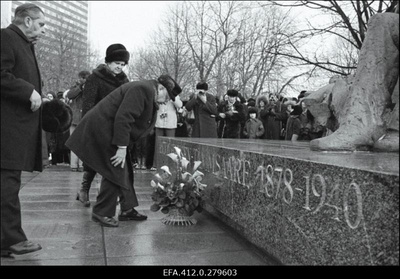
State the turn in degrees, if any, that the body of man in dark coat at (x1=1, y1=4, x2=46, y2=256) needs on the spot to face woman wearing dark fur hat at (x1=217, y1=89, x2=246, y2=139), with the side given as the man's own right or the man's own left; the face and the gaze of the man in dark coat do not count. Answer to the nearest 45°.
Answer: approximately 45° to the man's own left

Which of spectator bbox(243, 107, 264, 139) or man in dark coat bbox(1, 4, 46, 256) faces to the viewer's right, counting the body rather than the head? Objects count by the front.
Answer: the man in dark coat

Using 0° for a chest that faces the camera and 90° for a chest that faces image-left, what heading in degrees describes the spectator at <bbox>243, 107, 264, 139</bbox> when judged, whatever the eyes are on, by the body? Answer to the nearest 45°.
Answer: approximately 0°

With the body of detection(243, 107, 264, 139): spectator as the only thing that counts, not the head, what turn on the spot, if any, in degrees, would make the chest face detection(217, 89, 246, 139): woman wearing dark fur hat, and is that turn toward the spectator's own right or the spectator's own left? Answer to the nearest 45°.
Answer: approximately 90° to the spectator's own right

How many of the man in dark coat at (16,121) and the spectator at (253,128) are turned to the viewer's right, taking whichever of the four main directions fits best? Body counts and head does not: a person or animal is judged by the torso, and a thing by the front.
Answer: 1

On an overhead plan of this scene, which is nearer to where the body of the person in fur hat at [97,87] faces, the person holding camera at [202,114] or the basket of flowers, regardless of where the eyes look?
the basket of flowers

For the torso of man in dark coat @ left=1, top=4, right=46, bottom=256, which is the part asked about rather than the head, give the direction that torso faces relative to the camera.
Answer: to the viewer's right

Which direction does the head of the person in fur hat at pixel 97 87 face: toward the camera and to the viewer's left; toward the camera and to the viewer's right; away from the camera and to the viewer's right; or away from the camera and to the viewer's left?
toward the camera and to the viewer's right

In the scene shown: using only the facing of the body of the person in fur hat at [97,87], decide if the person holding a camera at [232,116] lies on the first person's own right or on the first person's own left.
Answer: on the first person's own left

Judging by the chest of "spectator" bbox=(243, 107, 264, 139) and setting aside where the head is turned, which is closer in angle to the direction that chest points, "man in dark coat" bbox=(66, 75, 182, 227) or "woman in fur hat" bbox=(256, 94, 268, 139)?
the man in dark coat

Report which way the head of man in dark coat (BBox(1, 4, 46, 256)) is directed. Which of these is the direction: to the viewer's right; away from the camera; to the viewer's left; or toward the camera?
to the viewer's right
